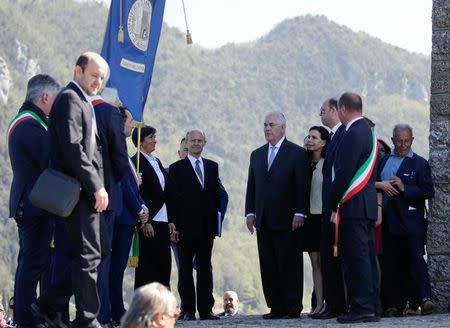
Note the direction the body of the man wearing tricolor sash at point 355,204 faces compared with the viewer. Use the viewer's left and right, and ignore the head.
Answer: facing away from the viewer and to the left of the viewer

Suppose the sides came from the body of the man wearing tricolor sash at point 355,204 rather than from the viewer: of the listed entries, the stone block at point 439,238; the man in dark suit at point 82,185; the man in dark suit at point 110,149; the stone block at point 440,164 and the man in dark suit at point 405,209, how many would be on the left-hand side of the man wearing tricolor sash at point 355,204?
2

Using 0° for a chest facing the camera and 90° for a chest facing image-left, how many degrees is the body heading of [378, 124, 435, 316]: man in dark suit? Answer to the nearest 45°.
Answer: approximately 45°

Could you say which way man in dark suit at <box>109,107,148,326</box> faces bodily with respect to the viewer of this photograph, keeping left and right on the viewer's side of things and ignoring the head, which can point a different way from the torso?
facing to the right of the viewer

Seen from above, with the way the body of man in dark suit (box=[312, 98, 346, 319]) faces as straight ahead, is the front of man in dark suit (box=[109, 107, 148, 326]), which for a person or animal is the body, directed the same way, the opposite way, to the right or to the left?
the opposite way

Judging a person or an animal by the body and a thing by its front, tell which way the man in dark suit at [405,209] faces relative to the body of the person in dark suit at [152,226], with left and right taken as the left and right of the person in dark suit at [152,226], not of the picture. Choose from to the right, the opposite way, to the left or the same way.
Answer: to the right

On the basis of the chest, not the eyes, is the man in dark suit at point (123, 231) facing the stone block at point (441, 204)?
yes

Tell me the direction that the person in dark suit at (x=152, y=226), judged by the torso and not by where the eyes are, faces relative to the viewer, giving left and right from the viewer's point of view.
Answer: facing the viewer and to the right of the viewer

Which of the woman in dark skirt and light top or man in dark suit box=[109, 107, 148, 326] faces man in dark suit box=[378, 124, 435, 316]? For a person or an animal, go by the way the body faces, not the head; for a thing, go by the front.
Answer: man in dark suit box=[109, 107, 148, 326]

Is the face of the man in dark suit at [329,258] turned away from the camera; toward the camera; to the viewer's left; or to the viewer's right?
to the viewer's left

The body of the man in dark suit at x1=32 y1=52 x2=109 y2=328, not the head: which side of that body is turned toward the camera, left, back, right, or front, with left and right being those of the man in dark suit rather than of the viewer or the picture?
right

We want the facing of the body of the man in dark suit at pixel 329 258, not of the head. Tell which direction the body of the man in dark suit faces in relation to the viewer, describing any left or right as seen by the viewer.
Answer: facing to the left of the viewer
